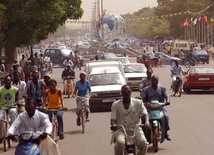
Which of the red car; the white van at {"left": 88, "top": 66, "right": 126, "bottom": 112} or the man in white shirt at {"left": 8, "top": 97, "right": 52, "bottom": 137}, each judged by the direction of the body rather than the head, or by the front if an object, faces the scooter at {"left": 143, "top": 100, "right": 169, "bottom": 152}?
the white van

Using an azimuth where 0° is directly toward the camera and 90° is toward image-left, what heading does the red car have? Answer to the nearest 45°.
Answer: approximately 180°

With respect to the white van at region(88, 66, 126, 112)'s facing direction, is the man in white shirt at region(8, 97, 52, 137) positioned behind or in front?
in front

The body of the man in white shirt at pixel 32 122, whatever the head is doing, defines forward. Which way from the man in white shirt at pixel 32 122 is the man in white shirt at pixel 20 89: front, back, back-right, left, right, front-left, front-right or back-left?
back
